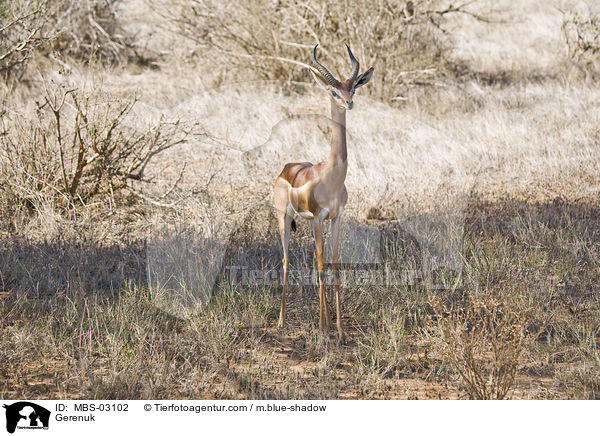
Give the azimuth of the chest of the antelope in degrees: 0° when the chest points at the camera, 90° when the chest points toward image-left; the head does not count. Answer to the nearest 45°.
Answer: approximately 315°

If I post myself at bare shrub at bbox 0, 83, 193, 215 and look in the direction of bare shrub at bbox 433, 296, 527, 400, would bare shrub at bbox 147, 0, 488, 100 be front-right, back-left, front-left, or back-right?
back-left

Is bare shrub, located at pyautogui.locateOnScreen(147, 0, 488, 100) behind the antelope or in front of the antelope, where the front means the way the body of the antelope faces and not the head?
behind

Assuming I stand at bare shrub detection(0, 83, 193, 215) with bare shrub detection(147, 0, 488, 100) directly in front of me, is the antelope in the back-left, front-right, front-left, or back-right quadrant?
back-right

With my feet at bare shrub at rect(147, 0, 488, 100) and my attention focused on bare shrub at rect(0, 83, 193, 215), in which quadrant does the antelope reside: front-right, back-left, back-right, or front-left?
front-left

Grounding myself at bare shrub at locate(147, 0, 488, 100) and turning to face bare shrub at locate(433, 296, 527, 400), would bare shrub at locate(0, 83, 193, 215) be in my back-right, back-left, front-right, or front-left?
front-right

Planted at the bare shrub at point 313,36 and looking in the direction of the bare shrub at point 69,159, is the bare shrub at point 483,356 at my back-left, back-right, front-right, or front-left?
front-left
